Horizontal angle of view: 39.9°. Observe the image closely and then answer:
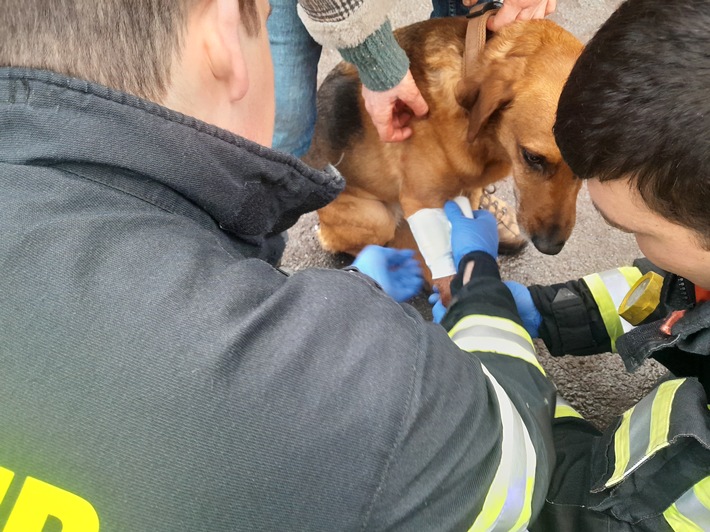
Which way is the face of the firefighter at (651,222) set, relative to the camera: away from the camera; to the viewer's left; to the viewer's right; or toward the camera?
to the viewer's left

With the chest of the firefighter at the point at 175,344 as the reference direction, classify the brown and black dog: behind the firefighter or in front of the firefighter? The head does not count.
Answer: in front

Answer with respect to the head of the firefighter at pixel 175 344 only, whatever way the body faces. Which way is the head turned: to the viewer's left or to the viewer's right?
to the viewer's right

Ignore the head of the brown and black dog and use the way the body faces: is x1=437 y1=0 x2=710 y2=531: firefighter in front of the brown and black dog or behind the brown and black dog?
in front

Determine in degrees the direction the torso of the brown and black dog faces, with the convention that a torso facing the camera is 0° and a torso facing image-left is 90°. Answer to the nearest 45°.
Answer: approximately 315°

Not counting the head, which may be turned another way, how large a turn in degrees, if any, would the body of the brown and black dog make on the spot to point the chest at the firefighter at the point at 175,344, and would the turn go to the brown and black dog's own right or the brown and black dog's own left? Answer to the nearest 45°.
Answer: approximately 45° to the brown and black dog's own right

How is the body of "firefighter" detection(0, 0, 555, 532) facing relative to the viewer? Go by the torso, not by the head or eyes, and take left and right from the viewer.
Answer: facing away from the viewer and to the right of the viewer

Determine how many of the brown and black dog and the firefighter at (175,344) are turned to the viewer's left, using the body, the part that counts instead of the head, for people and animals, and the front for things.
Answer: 0
